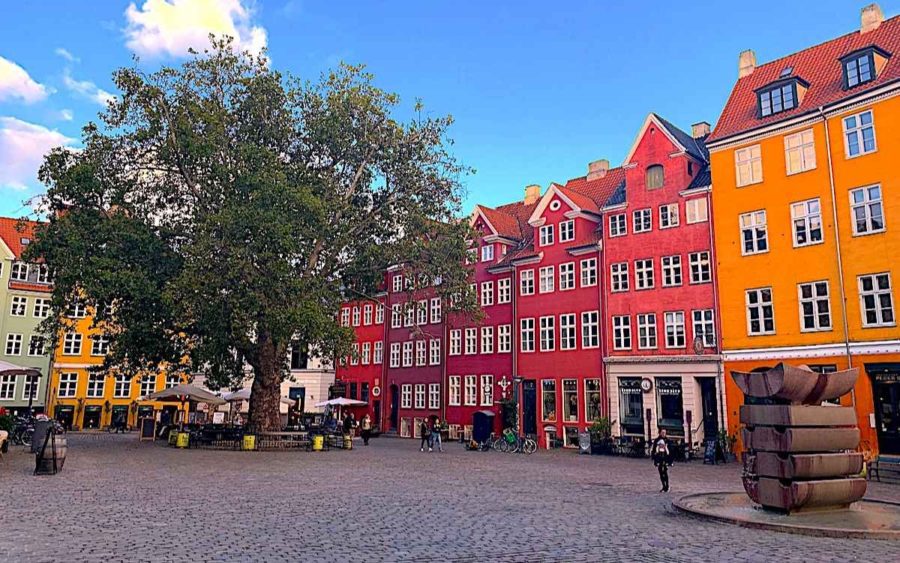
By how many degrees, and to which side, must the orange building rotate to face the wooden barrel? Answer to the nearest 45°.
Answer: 0° — it already faces it

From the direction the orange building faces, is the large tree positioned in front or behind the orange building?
in front

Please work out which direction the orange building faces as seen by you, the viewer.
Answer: facing the viewer and to the left of the viewer

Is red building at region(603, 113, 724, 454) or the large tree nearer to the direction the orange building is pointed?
the large tree

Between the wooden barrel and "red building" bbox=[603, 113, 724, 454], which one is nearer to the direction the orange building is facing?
the wooden barrel

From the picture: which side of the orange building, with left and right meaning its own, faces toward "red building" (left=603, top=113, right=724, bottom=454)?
right

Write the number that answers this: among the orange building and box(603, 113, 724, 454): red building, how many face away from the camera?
0

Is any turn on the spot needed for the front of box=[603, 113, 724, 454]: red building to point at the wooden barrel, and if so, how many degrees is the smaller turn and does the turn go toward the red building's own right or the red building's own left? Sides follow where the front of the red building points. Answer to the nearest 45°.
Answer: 0° — it already faces it

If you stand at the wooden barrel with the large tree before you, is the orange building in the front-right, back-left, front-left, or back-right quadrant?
front-right

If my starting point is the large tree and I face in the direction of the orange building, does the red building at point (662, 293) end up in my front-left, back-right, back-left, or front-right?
front-left

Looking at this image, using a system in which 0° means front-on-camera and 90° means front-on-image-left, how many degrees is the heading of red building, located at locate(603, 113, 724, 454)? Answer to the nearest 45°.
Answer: approximately 45°
